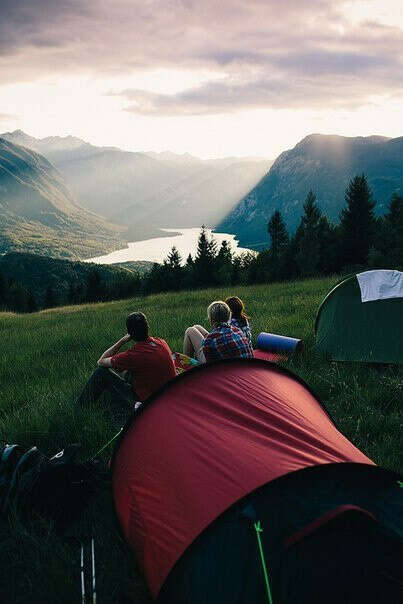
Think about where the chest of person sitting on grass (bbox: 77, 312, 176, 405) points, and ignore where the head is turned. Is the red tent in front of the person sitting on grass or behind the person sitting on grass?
behind

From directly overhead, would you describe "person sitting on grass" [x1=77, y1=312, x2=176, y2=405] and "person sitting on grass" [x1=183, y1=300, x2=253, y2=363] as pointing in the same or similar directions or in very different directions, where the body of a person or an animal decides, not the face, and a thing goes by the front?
same or similar directions

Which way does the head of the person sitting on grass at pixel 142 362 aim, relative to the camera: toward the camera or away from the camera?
away from the camera

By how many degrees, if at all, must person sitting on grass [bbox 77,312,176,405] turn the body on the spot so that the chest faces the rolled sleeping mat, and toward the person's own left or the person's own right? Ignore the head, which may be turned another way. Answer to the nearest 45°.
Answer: approximately 90° to the person's own right

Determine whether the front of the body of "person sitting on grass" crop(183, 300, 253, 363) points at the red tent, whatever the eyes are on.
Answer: no

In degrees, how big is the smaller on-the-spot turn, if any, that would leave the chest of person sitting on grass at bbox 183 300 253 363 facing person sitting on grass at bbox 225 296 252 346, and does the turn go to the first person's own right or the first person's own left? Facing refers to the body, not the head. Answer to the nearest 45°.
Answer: approximately 45° to the first person's own right

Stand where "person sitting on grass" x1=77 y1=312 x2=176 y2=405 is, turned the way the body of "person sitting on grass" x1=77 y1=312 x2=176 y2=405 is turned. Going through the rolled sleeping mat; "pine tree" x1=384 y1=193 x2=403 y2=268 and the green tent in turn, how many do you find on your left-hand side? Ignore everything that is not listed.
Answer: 0

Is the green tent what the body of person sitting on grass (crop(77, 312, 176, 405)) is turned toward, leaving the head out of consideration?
no

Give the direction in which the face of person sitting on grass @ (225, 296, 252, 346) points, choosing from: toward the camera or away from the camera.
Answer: away from the camera

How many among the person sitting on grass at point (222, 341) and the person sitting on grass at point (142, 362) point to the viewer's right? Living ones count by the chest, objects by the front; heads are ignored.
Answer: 0

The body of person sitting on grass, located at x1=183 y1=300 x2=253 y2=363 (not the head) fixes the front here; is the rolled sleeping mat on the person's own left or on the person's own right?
on the person's own right

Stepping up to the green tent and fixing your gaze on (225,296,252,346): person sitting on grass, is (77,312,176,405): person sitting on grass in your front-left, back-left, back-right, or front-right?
front-left

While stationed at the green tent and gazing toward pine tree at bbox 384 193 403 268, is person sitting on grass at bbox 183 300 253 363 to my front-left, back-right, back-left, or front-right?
back-left
